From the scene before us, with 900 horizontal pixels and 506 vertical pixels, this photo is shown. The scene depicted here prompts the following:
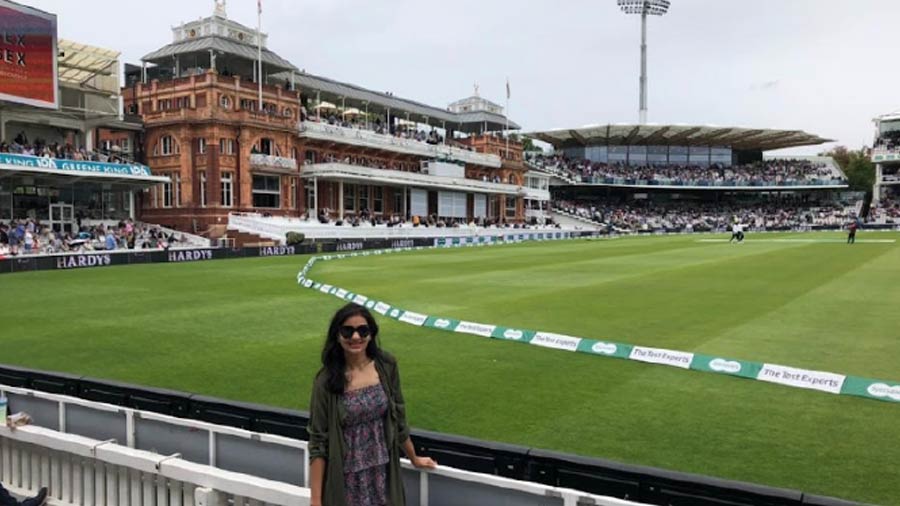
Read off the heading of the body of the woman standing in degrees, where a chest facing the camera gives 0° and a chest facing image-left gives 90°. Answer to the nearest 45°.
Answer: approximately 0°
